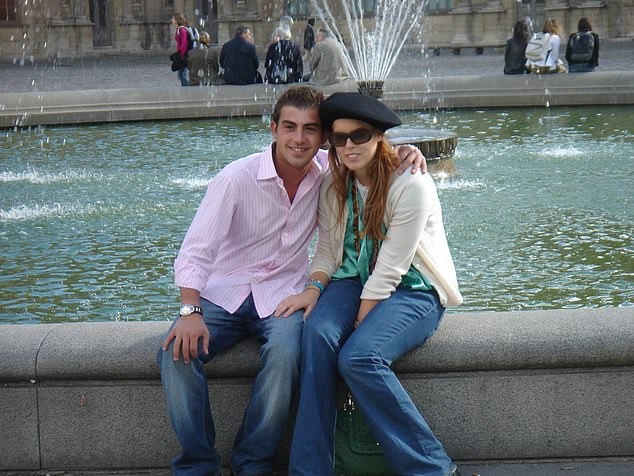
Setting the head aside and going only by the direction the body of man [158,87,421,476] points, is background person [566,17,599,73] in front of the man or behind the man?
behind

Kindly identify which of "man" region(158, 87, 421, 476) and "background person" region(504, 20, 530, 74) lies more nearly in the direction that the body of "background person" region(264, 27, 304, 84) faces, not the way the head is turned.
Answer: the background person

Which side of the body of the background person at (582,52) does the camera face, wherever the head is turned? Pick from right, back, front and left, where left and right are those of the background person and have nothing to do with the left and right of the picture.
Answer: back

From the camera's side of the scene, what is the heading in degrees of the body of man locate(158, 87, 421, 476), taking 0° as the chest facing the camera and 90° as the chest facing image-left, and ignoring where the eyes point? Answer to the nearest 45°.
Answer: approximately 0°

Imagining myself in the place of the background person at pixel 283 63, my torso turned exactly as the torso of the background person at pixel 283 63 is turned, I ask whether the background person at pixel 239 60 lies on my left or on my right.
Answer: on my left

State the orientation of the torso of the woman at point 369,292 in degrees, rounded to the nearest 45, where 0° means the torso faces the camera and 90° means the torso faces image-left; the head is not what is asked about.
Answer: approximately 45°

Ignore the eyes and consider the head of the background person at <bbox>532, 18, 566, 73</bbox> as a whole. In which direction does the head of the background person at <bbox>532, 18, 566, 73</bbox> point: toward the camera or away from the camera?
away from the camera

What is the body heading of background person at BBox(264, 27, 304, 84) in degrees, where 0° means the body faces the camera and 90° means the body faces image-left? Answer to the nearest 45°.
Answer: approximately 180°

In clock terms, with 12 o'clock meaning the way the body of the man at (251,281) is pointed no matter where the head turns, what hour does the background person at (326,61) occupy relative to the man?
The background person is roughly at 6 o'clock from the man.
